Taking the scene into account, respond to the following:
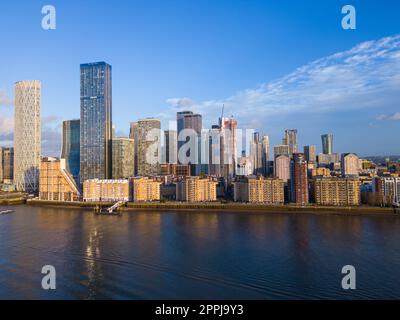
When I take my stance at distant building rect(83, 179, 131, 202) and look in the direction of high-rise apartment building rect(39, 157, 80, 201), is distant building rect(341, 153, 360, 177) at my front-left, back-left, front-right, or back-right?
back-right

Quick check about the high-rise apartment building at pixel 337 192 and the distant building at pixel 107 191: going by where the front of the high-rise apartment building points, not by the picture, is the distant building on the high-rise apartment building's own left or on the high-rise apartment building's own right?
on the high-rise apartment building's own right

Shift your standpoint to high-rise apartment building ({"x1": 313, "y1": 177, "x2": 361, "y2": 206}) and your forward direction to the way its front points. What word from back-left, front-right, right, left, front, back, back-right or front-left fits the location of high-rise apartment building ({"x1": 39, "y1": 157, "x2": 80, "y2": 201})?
right

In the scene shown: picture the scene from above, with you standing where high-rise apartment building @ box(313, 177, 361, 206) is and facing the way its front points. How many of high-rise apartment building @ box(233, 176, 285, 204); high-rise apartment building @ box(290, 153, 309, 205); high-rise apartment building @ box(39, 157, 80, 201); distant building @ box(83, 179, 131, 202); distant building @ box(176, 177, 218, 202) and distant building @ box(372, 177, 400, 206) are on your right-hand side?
5

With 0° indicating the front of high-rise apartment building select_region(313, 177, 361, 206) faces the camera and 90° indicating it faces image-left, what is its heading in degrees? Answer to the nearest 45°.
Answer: approximately 0°

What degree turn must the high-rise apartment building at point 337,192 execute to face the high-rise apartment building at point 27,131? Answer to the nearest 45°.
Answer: approximately 90° to its right

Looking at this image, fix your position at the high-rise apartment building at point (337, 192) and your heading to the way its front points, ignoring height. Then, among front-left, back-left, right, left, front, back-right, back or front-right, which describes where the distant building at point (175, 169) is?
back-right

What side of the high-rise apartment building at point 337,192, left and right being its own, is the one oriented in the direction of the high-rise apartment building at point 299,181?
right

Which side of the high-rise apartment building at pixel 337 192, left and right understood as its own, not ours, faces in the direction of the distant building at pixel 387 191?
left

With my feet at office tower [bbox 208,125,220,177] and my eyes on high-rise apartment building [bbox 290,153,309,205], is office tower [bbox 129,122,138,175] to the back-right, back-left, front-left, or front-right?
back-right
